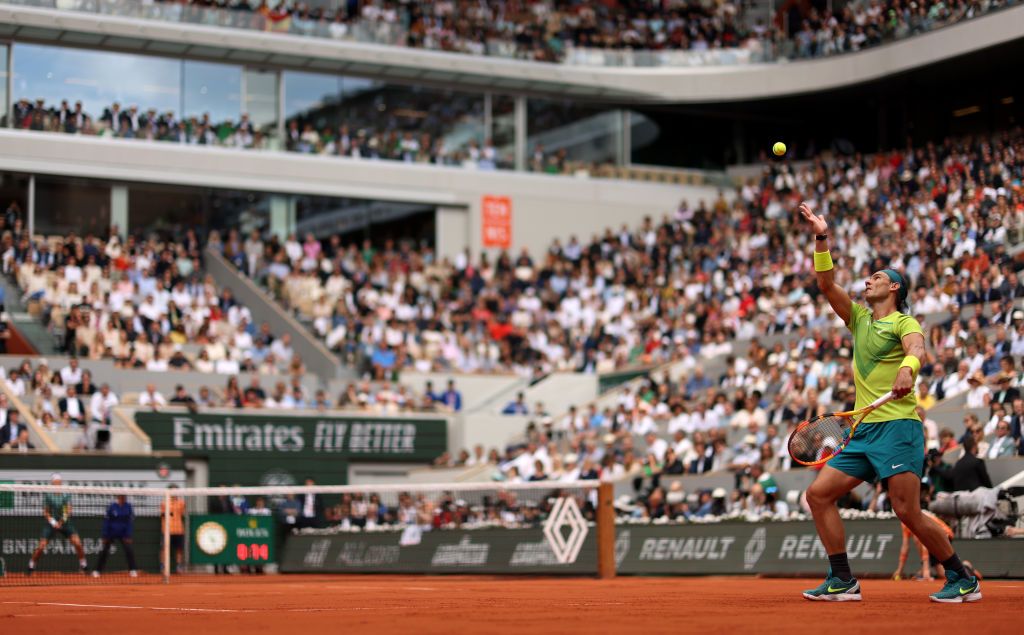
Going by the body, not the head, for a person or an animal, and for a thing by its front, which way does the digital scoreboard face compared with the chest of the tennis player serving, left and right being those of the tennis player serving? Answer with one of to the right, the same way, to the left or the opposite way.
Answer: to the left

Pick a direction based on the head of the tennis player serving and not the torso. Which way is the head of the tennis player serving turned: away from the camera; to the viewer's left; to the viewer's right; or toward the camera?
to the viewer's left

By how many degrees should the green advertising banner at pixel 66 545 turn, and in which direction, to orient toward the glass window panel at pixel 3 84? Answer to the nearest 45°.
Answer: approximately 180°

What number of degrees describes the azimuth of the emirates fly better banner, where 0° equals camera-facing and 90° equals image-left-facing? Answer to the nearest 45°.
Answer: approximately 0°

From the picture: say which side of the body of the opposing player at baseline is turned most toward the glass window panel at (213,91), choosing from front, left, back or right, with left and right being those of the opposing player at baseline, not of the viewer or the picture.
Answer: back

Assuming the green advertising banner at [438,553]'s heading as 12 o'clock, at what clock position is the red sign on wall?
The red sign on wall is roughly at 6 o'clock from the green advertising banner.

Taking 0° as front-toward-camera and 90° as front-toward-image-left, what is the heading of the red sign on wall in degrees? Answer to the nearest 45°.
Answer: approximately 0°

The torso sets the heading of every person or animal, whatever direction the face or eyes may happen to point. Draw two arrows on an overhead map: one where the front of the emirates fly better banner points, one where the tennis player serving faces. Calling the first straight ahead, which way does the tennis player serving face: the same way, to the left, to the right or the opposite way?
to the right

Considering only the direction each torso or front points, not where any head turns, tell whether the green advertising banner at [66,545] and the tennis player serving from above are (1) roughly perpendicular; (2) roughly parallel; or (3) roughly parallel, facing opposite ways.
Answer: roughly perpendicular

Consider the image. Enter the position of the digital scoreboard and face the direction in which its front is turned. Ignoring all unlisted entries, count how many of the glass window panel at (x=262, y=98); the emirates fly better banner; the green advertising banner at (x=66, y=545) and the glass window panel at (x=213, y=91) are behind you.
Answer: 3
